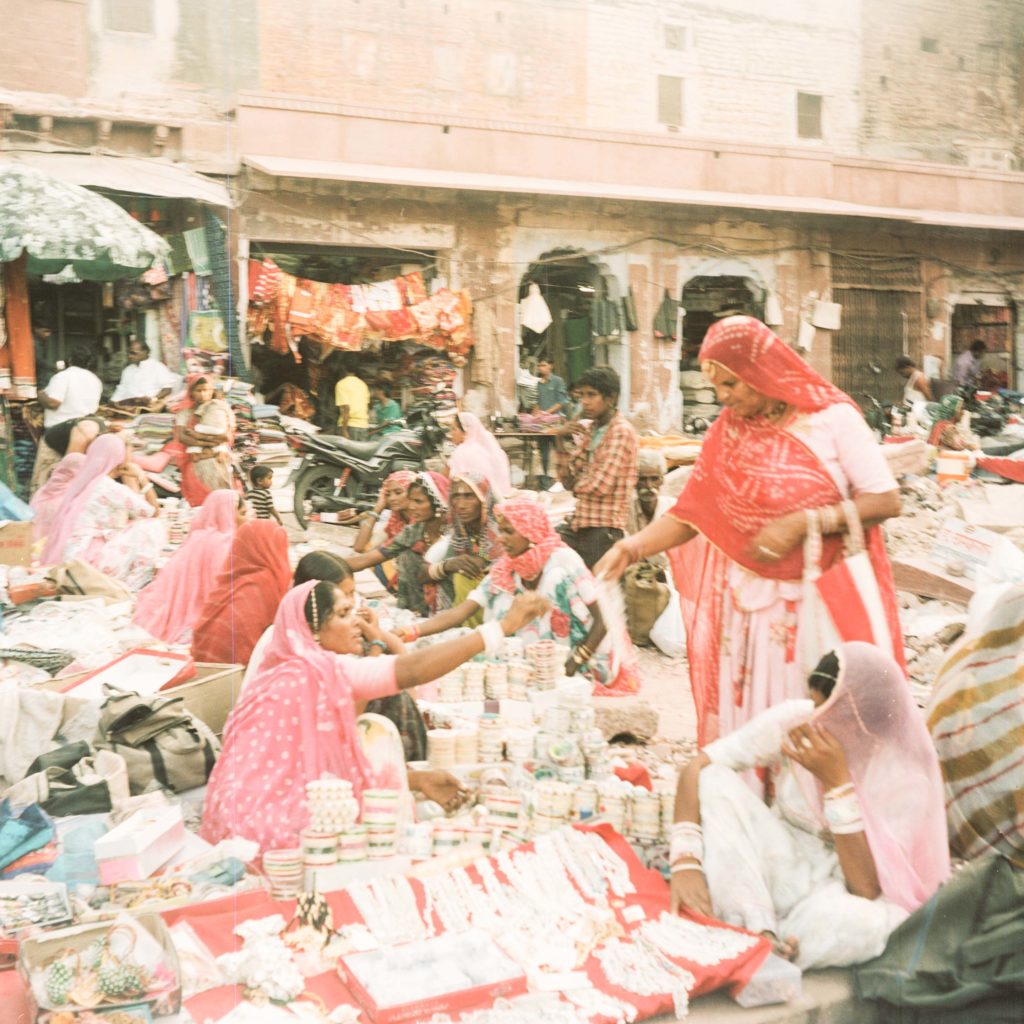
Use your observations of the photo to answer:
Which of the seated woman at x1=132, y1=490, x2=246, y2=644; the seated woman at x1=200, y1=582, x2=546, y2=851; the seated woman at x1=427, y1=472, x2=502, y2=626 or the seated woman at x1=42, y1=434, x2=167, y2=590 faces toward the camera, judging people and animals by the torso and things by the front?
the seated woman at x1=427, y1=472, x2=502, y2=626

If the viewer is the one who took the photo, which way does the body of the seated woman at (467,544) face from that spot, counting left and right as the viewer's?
facing the viewer

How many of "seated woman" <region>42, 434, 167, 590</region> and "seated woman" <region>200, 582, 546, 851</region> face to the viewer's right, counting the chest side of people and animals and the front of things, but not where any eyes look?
2

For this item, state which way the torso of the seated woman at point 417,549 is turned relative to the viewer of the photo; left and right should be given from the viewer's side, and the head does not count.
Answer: facing the viewer and to the left of the viewer

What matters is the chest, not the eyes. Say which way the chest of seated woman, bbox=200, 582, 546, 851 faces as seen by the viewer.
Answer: to the viewer's right

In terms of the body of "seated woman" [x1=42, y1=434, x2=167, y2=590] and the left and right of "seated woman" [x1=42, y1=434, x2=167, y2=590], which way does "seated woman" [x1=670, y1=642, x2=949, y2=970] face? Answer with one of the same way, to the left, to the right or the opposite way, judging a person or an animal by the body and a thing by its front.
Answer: the opposite way

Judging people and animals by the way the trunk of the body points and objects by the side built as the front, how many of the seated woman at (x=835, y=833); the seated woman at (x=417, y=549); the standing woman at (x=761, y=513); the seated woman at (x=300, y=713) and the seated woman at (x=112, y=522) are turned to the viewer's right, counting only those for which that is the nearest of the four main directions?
2

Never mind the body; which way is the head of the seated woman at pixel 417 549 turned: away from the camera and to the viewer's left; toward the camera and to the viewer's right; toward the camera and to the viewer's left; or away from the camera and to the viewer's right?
toward the camera and to the viewer's left

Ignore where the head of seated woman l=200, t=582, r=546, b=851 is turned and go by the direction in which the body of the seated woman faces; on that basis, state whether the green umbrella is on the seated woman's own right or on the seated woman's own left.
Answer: on the seated woman's own left

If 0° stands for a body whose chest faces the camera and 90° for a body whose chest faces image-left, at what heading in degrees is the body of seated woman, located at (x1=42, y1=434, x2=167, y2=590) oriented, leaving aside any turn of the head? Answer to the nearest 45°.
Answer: approximately 270°

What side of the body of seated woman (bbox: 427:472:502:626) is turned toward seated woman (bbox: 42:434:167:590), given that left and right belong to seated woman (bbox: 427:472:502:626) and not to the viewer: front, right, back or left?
right

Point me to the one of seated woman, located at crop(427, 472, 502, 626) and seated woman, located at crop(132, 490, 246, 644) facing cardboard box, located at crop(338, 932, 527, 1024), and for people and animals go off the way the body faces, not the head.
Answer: seated woman, located at crop(427, 472, 502, 626)
